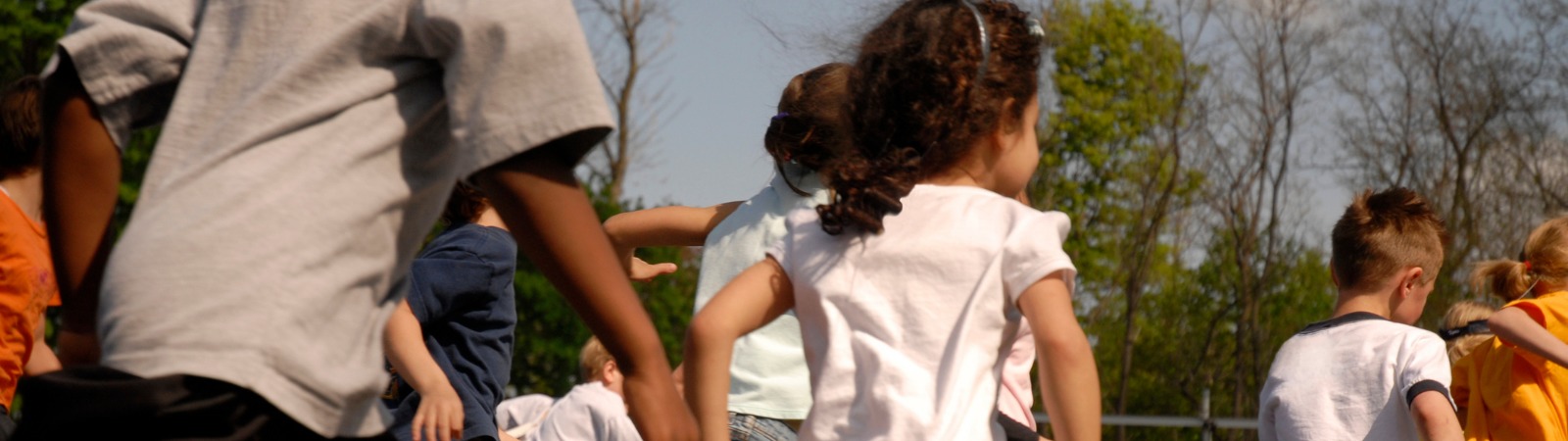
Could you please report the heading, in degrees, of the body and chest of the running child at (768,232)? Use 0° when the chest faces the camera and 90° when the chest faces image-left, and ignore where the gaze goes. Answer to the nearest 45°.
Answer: approximately 225°

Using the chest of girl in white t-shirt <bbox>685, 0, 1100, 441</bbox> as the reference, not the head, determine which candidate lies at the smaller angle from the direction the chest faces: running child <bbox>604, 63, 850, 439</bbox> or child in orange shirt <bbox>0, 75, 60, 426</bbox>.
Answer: the running child

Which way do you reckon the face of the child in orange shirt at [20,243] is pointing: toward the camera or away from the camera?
away from the camera

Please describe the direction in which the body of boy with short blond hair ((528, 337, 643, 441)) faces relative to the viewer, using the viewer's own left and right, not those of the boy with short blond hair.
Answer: facing away from the viewer and to the right of the viewer

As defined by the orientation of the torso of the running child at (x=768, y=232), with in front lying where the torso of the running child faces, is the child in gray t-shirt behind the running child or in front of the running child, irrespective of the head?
behind

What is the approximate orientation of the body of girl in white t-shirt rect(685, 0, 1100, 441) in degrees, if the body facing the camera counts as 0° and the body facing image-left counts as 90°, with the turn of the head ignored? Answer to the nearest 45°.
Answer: approximately 225°
